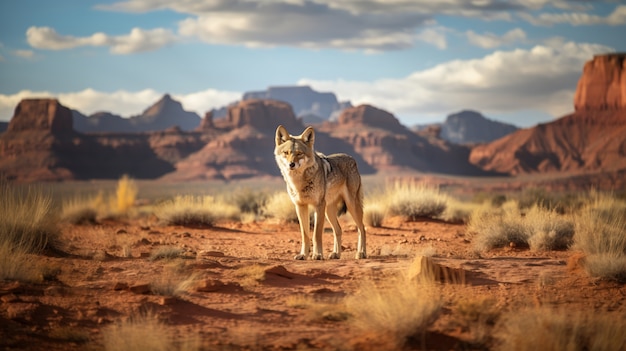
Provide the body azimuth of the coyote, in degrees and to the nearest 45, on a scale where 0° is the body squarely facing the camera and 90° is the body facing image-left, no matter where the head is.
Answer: approximately 45°

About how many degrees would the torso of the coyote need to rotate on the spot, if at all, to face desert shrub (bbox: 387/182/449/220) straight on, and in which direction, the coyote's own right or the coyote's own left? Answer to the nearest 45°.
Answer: approximately 135° to the coyote's own right

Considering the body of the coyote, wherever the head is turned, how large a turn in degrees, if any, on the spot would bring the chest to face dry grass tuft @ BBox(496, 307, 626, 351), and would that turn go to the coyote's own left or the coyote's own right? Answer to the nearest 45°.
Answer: approximately 90° to the coyote's own left

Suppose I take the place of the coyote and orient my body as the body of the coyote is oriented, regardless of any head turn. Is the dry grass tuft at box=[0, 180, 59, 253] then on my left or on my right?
on my right

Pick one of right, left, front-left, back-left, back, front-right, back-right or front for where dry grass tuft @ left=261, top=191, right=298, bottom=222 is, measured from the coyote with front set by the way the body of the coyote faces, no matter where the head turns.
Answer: back-right

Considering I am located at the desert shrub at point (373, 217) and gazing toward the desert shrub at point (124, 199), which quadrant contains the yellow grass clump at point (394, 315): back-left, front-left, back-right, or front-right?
back-left

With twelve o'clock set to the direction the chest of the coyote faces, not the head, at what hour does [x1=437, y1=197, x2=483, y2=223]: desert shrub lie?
The desert shrub is roughly at 5 o'clock from the coyote.

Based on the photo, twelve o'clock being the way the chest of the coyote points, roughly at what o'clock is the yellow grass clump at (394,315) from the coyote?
The yellow grass clump is roughly at 10 o'clock from the coyote.

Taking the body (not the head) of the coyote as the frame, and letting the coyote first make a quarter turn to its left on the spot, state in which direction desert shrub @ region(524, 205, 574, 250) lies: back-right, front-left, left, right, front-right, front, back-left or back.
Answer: left

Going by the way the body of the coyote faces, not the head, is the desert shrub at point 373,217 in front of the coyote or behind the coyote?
behind

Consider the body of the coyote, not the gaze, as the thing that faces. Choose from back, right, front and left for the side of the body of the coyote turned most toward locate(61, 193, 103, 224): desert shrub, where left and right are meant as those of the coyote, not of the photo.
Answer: right
